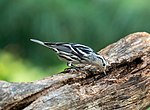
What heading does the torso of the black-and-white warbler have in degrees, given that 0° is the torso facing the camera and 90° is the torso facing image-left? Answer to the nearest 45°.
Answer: approximately 270°
